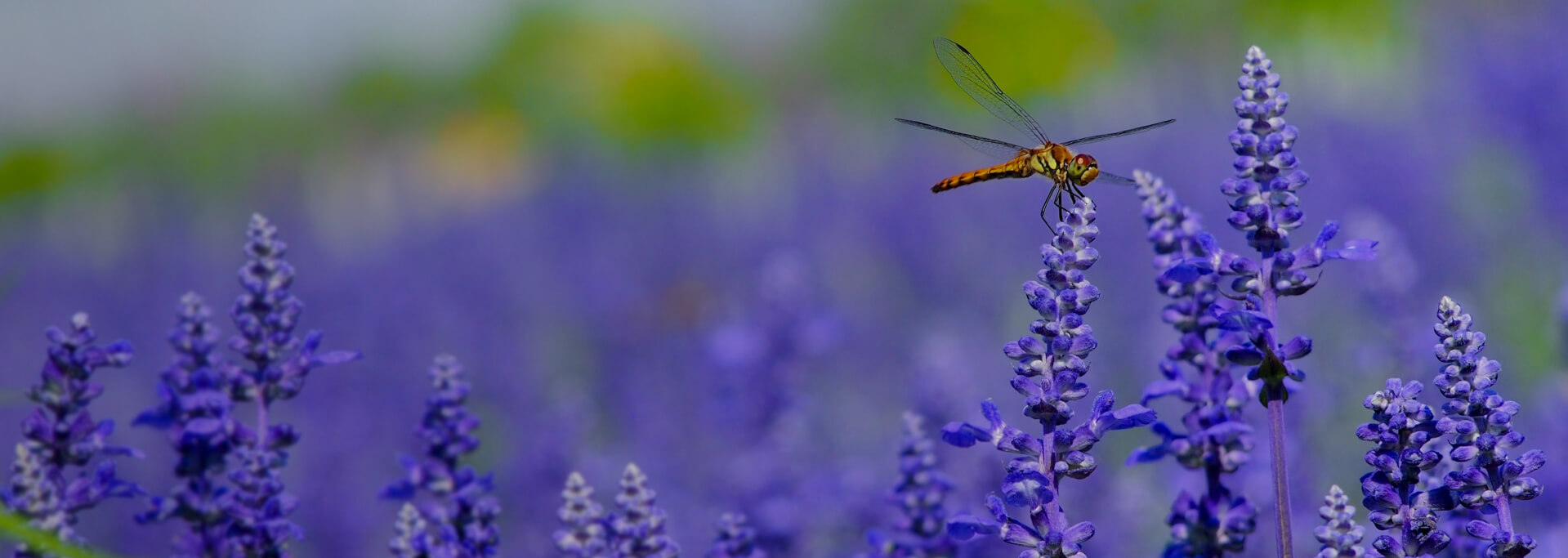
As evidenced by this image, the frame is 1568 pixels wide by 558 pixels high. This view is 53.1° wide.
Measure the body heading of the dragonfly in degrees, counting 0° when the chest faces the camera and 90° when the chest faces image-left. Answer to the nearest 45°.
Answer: approximately 315°
